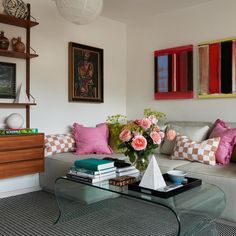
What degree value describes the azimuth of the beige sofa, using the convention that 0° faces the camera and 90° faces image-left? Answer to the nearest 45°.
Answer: approximately 45°

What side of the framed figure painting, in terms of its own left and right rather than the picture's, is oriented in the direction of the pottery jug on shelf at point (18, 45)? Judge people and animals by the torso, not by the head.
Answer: right

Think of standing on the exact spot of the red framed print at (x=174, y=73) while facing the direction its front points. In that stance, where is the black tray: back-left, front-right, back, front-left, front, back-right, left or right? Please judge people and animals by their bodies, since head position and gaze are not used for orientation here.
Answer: front-left

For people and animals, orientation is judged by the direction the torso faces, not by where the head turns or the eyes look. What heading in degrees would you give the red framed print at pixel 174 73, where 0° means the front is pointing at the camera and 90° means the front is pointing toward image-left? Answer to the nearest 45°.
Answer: approximately 45°

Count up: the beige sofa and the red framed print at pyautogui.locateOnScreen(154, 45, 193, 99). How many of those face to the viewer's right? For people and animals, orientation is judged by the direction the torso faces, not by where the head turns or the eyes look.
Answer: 0

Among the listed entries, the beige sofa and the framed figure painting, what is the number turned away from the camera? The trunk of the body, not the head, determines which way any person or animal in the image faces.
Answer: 0

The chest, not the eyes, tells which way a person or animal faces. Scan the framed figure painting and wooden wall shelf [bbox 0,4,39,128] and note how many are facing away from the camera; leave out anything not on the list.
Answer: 0

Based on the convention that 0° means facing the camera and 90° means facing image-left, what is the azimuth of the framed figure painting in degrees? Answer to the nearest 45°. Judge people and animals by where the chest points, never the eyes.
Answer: approximately 315°

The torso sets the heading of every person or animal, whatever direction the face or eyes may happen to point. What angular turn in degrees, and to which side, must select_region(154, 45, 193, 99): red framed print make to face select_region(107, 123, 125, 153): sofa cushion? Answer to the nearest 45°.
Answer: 0° — it already faces it

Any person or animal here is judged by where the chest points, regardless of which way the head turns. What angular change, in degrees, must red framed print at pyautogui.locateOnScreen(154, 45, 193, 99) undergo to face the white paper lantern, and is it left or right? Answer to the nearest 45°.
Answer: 0° — it already faces it
